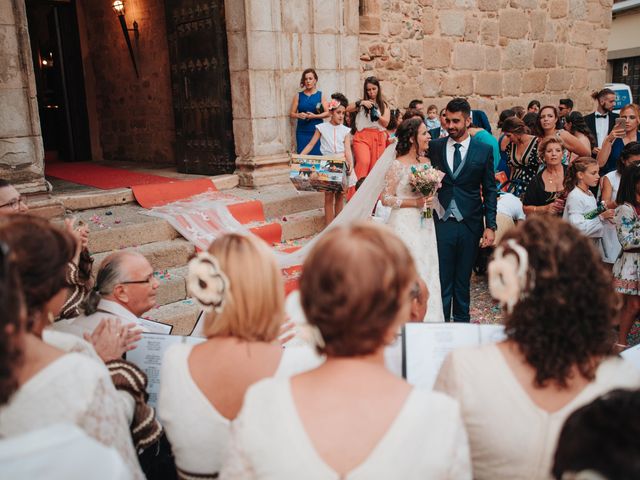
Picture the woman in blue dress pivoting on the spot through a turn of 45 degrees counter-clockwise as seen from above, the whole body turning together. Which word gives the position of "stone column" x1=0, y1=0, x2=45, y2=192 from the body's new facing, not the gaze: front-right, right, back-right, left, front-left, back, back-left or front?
right

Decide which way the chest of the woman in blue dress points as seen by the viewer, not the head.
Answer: toward the camera

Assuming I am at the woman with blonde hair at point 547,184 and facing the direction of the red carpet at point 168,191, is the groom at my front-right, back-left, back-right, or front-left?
front-left

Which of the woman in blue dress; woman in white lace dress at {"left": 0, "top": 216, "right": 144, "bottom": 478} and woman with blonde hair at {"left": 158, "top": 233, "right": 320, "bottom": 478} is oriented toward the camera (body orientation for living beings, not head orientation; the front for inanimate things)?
the woman in blue dress

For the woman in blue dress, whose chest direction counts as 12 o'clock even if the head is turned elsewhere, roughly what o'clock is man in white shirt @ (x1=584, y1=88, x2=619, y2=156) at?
The man in white shirt is roughly at 9 o'clock from the woman in blue dress.

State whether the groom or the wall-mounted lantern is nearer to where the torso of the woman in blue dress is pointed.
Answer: the groom

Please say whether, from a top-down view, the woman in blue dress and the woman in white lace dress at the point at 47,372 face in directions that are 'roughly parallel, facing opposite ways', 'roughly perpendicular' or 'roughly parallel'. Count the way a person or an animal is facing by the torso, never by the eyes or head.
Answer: roughly parallel, facing opposite ways

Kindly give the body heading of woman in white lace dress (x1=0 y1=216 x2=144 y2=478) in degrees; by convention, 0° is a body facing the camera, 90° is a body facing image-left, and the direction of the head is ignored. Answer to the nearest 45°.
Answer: approximately 225°

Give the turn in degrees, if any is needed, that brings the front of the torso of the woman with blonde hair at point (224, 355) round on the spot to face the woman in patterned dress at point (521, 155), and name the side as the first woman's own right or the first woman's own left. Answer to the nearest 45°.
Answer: approximately 45° to the first woman's own right

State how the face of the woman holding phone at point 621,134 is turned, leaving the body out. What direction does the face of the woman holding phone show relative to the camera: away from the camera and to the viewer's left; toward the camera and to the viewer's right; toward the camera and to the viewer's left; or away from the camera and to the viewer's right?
toward the camera and to the viewer's left

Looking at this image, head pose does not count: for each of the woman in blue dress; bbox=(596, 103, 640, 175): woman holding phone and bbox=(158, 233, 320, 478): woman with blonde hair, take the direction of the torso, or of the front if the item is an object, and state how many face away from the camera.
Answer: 1

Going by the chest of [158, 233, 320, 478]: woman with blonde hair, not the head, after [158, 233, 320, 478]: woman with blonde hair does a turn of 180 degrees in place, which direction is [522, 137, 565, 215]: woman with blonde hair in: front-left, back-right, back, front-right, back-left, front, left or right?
back-left

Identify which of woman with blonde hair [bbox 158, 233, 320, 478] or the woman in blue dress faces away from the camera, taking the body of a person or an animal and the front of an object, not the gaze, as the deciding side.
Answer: the woman with blonde hair

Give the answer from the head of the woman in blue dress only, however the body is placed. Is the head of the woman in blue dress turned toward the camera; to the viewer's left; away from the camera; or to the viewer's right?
toward the camera

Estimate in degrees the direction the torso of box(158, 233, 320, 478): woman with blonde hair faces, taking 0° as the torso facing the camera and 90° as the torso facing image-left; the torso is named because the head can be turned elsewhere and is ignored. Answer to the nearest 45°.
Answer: approximately 180°

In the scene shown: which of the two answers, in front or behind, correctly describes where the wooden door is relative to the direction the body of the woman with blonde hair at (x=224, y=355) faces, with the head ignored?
in front

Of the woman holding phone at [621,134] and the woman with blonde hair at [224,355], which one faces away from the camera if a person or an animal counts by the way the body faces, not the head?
the woman with blonde hair

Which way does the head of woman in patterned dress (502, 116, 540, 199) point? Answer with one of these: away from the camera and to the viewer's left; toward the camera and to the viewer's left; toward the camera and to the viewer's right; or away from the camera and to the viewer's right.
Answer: toward the camera and to the viewer's left
